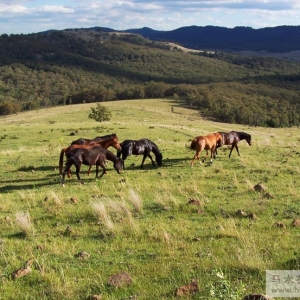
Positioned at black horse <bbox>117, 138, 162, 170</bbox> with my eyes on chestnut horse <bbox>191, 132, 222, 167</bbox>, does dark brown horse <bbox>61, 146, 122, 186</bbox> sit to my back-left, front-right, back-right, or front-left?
back-right

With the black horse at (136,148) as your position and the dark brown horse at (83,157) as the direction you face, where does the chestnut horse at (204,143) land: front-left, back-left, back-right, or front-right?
back-left

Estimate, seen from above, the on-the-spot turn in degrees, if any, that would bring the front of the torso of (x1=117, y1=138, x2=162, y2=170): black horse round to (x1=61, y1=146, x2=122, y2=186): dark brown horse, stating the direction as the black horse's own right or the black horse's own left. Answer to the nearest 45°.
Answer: approximately 135° to the black horse's own right

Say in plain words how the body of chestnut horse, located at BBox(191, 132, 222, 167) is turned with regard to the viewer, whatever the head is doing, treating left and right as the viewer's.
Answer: facing away from the viewer and to the right of the viewer

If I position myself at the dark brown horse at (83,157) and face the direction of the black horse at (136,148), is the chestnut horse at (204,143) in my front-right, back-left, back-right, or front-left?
front-right

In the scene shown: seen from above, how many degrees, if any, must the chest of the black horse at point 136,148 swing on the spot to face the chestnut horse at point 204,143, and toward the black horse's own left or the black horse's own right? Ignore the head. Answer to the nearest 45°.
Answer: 0° — it already faces it

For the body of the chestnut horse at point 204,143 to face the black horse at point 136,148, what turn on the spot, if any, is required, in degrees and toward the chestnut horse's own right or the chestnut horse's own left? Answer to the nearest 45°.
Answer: approximately 135° to the chestnut horse's own left

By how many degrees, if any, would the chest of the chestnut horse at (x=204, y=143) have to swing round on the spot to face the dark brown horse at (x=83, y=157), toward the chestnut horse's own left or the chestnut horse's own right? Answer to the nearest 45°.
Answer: approximately 180°

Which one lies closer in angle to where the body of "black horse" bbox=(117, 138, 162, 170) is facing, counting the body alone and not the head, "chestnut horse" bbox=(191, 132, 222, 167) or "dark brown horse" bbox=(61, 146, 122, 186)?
the chestnut horse

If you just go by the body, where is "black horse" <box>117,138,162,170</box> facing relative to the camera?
to the viewer's right

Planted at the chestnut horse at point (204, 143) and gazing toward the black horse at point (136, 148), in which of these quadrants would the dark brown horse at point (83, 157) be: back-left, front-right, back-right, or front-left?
front-left
